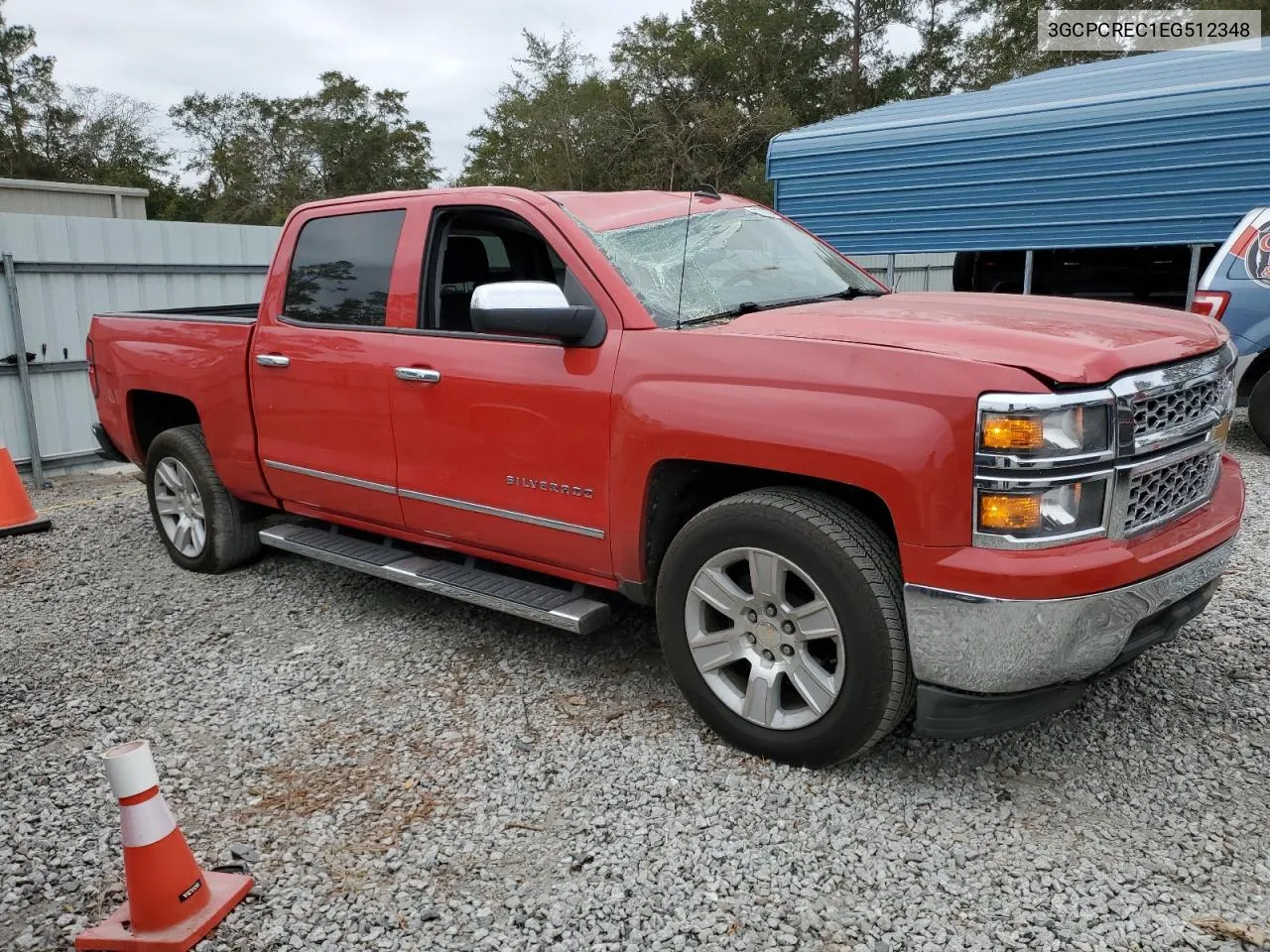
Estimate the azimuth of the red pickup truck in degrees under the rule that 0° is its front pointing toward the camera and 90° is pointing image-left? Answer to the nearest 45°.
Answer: approximately 315°

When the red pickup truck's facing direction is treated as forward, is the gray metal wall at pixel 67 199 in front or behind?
behind

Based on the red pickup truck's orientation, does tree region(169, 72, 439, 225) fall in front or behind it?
behind

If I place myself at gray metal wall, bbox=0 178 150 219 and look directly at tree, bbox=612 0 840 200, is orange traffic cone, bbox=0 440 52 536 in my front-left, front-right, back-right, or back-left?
back-right

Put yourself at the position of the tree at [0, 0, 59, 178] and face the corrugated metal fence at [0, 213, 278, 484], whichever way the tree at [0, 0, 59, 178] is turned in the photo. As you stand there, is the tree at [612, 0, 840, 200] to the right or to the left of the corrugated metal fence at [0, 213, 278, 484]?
left

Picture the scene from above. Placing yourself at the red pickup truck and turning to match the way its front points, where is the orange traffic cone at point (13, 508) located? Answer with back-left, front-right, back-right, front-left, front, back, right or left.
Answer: back

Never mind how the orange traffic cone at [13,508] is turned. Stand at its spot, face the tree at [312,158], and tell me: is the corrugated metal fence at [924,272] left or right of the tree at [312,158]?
right

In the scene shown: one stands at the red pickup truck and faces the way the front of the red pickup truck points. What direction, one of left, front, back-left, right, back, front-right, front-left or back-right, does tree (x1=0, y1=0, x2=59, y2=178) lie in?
back

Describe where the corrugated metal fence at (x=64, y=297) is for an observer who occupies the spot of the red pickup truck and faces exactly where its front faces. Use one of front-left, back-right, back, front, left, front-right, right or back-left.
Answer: back
